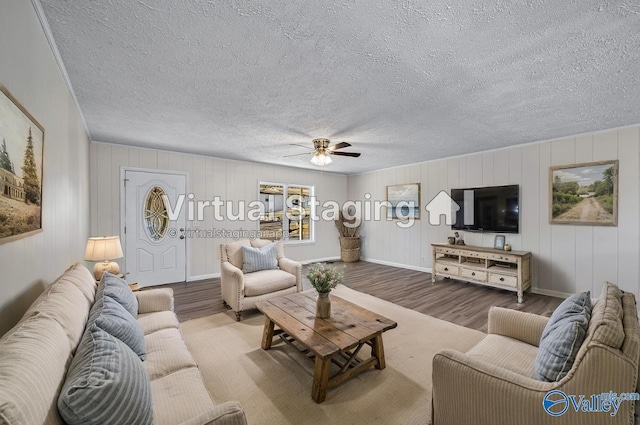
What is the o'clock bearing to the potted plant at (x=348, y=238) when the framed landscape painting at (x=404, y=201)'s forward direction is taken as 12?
The potted plant is roughly at 2 o'clock from the framed landscape painting.

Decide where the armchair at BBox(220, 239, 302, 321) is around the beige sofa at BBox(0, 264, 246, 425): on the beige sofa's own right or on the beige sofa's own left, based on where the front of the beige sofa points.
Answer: on the beige sofa's own left

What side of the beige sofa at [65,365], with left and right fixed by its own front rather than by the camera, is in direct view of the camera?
right

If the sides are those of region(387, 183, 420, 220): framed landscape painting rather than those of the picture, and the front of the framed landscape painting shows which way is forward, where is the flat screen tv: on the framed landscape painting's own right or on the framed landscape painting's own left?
on the framed landscape painting's own left

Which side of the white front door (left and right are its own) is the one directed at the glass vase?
front

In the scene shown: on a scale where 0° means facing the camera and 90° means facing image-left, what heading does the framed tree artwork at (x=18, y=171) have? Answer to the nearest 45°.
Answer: approximately 270°

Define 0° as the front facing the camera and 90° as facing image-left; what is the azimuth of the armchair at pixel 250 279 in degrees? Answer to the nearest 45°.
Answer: approximately 315°

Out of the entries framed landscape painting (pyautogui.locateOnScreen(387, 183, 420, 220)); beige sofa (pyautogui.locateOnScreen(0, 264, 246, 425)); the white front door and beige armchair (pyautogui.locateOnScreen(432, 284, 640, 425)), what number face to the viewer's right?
1

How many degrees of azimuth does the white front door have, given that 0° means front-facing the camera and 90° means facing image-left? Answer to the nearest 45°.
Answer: approximately 0°

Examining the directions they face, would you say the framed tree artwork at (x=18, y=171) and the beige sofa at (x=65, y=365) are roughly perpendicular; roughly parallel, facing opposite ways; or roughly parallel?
roughly parallel

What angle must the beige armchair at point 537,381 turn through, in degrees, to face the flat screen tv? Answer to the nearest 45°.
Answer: approximately 90° to its right

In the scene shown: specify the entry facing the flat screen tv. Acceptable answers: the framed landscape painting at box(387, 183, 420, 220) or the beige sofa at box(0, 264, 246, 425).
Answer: the beige sofa

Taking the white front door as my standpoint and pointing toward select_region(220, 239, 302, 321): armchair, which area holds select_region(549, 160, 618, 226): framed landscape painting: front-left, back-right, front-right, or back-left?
front-left

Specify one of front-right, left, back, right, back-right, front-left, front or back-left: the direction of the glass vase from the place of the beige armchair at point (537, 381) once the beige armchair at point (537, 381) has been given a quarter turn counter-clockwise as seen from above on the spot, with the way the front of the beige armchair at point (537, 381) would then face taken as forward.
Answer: right

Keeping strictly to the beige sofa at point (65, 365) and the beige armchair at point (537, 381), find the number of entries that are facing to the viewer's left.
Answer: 1

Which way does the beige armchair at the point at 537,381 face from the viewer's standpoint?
to the viewer's left

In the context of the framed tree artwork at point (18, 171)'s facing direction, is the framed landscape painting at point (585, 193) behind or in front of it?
in front

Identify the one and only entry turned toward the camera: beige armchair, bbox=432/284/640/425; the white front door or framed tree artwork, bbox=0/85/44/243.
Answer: the white front door
